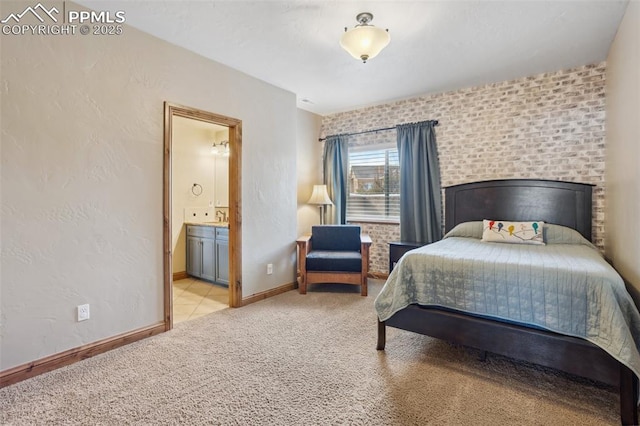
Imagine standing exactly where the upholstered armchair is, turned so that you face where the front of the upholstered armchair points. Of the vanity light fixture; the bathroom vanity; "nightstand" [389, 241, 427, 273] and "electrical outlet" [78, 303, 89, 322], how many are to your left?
1

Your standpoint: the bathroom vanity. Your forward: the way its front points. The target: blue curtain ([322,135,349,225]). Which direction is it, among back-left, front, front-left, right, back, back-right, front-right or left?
back-left

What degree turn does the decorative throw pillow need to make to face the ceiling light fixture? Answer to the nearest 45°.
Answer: approximately 45° to its right

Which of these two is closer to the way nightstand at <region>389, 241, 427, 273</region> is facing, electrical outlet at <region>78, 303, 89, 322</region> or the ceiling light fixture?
the ceiling light fixture

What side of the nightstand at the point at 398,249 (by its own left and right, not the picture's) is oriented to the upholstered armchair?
right

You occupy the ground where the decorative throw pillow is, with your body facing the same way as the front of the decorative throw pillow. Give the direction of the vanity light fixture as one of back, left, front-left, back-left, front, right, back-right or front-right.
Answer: right

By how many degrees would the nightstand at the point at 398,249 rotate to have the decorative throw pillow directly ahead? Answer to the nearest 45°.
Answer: approximately 45° to its left

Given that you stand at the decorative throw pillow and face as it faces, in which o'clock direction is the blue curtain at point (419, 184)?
The blue curtain is roughly at 4 o'clock from the decorative throw pillow.

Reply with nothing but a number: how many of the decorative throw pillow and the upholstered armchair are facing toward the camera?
2

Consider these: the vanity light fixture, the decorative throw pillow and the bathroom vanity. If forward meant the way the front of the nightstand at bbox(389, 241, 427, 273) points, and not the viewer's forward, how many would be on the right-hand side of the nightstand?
2

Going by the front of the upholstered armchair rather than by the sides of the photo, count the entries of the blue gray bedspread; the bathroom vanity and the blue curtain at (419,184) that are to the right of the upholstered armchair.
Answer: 1

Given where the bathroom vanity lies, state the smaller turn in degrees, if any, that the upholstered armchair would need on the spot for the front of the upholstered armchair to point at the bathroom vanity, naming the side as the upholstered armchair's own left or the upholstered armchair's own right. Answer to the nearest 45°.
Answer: approximately 90° to the upholstered armchair's own right
